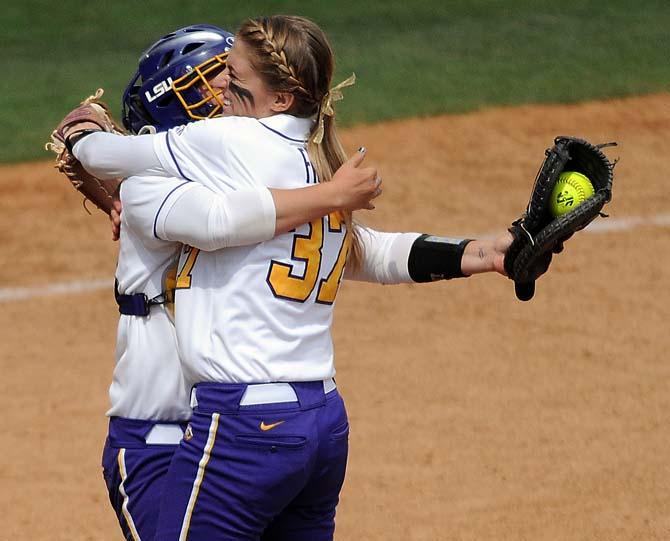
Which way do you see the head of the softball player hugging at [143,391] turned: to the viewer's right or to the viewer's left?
to the viewer's right

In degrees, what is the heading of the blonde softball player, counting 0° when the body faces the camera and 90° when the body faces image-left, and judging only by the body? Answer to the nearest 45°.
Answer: approximately 135°

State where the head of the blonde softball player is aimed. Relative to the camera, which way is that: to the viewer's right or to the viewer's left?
to the viewer's left
